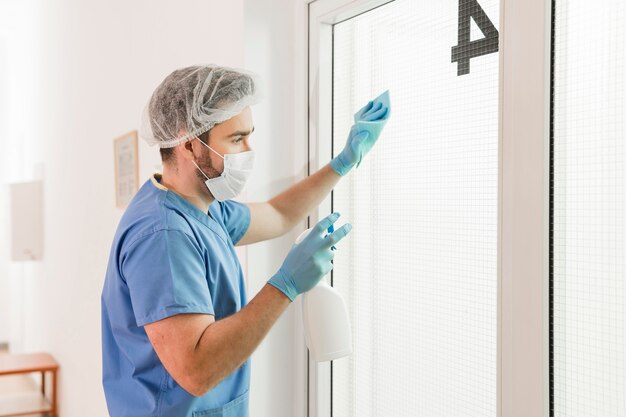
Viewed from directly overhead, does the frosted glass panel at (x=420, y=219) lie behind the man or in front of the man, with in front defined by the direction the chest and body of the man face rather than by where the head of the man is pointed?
in front

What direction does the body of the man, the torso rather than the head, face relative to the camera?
to the viewer's right

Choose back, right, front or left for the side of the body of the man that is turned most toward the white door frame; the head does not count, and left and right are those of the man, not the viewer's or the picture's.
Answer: front

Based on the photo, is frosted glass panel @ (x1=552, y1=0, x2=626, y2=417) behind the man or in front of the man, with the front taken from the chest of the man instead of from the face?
in front

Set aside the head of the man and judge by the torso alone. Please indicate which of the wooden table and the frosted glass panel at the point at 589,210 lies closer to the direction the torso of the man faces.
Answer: the frosted glass panel

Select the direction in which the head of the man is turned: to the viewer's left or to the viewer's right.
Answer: to the viewer's right

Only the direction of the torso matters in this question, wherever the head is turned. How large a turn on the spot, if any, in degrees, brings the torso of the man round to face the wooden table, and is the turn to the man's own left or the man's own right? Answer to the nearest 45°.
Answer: approximately 135° to the man's own left
